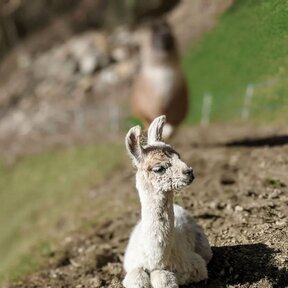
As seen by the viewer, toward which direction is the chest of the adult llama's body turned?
toward the camera

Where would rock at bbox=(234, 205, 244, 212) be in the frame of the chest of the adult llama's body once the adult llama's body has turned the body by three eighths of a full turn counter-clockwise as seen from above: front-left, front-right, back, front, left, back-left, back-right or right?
back-right

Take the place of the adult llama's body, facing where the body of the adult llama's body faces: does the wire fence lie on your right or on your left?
on your left

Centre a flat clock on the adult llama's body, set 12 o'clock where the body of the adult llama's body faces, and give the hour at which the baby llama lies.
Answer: The baby llama is roughly at 12 o'clock from the adult llama's body.

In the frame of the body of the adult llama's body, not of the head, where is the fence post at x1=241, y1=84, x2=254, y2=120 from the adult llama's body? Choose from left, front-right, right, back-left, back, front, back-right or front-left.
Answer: back-left
